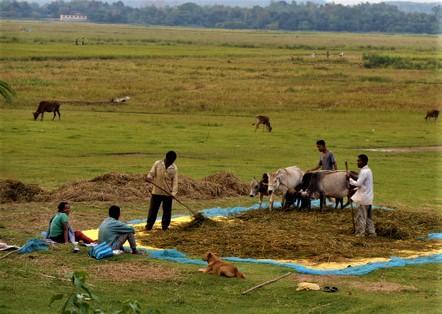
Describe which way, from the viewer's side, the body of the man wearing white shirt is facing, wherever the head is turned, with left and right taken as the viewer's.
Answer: facing to the left of the viewer

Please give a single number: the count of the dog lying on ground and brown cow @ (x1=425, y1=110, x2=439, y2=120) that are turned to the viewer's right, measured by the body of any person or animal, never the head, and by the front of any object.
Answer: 0

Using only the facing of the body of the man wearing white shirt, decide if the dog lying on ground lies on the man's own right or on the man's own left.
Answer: on the man's own left

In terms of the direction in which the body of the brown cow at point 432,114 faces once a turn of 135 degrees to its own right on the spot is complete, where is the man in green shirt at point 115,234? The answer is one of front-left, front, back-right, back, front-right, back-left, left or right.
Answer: back-right

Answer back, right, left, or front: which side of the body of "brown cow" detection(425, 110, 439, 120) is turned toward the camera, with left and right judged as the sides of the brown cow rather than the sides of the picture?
left

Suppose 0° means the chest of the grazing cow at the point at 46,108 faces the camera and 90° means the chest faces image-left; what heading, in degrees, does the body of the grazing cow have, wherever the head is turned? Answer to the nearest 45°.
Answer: approximately 90°

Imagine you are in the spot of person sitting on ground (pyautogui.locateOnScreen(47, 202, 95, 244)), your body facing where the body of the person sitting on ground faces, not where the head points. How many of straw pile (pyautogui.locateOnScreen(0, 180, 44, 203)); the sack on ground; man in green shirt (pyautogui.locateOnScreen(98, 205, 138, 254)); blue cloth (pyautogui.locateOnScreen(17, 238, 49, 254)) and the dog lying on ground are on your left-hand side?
1

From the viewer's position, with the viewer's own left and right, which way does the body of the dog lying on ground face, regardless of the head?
facing away from the viewer and to the left of the viewer

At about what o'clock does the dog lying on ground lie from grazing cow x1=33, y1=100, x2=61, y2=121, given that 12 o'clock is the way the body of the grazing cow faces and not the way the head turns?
The dog lying on ground is roughly at 9 o'clock from the grazing cow.

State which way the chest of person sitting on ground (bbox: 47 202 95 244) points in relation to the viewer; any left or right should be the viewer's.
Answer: facing to the right of the viewer

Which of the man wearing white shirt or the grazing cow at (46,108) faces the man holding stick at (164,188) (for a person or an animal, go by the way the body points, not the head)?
the man wearing white shirt

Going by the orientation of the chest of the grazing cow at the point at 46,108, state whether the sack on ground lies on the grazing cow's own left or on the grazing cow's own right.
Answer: on the grazing cow's own left

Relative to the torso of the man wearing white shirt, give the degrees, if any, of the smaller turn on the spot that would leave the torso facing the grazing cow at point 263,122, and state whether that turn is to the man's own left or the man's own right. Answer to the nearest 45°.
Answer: approximately 90° to the man's own right

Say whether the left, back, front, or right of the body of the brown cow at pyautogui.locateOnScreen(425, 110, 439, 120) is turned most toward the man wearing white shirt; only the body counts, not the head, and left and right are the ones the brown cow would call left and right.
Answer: left

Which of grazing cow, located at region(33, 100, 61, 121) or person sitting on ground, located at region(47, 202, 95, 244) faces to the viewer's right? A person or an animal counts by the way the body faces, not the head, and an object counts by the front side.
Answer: the person sitting on ground

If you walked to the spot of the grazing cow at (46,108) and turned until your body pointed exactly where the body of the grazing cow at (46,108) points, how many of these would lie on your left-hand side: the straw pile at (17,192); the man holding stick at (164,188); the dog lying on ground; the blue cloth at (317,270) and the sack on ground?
5

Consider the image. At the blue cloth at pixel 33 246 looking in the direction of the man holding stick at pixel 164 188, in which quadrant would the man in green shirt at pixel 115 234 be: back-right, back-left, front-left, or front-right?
front-right
